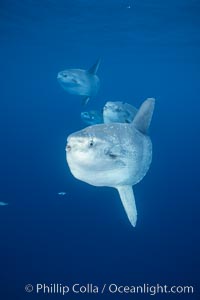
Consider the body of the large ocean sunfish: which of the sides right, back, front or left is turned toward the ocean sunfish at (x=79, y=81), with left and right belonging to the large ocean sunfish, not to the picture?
right

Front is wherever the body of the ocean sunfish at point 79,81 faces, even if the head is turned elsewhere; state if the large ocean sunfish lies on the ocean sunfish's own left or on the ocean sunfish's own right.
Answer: on the ocean sunfish's own left

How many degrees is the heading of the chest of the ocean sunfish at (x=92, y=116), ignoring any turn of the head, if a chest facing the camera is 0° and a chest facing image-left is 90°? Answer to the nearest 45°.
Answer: approximately 90°

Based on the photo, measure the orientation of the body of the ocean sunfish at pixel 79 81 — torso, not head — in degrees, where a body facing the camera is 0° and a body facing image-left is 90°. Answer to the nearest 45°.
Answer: approximately 90°

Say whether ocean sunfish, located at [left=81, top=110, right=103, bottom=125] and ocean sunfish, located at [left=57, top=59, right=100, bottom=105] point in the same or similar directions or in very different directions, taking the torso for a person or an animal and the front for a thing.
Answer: same or similar directions

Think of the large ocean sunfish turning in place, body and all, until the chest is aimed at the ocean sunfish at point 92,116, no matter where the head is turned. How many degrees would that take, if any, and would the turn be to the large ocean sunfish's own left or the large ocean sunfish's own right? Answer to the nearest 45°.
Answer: approximately 90° to the large ocean sunfish's own right

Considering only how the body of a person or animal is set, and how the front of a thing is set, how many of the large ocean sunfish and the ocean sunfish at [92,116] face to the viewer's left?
2

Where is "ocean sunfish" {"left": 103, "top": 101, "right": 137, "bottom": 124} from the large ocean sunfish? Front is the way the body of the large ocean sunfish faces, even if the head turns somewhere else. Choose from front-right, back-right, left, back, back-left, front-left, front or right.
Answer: right

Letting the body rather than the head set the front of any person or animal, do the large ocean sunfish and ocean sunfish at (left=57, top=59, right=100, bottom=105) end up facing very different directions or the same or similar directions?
same or similar directions

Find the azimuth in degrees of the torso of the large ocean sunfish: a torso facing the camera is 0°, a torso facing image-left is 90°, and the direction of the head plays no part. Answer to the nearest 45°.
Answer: approximately 90°

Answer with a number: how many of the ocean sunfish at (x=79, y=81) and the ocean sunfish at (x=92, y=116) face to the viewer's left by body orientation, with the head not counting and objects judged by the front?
2
